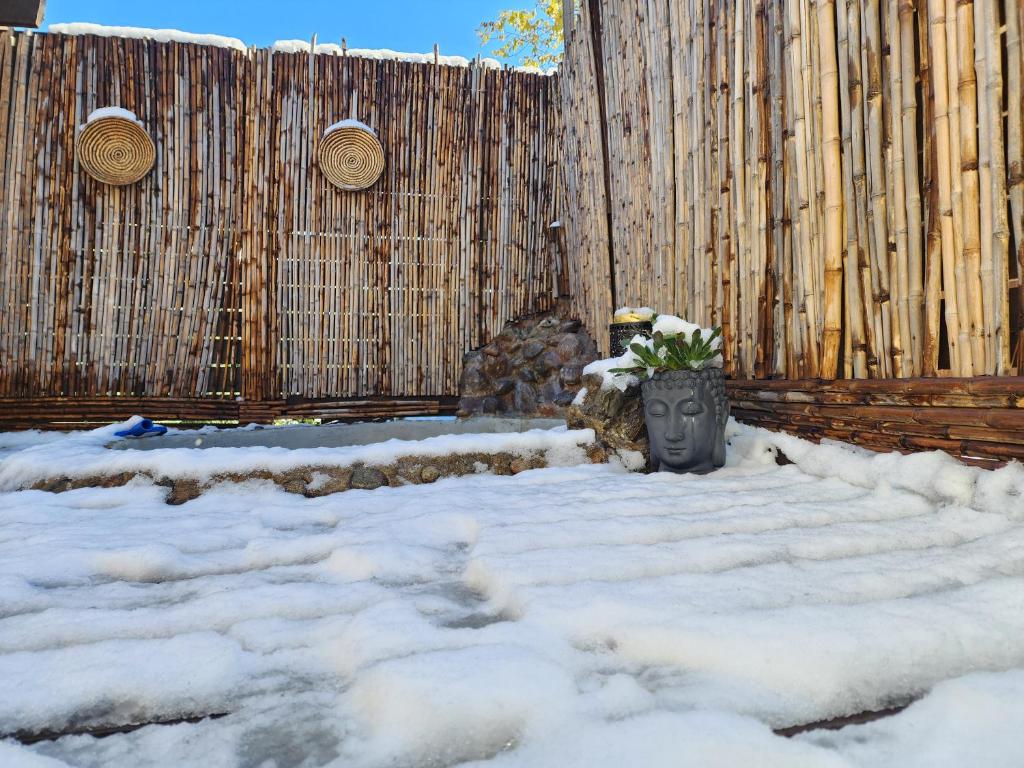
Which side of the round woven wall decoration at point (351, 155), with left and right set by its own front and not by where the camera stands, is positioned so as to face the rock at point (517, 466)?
front

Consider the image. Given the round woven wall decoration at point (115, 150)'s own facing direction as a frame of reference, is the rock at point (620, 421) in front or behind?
in front

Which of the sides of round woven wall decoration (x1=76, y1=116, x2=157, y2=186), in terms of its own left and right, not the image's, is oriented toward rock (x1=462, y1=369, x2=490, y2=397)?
left

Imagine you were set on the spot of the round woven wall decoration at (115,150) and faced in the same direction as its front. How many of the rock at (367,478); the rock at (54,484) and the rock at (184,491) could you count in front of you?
3

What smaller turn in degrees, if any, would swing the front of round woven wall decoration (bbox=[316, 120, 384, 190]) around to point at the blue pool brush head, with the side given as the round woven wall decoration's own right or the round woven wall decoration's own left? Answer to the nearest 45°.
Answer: approximately 45° to the round woven wall decoration's own right

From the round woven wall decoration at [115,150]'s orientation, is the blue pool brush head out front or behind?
out front

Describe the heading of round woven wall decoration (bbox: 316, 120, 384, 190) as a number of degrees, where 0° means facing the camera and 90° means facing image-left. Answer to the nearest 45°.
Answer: approximately 0°

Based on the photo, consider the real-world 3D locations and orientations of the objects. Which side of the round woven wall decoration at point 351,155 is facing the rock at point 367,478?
front

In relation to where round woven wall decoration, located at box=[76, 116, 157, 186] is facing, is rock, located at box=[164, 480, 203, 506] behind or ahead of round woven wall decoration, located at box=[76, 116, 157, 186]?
ahead

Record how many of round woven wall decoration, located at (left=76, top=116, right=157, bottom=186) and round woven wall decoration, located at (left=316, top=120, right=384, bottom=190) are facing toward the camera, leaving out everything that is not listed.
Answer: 2

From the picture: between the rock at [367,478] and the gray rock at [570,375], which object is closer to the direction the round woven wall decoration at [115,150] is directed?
the rock
